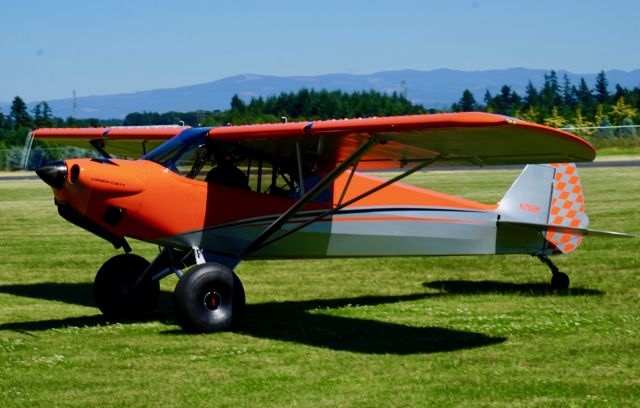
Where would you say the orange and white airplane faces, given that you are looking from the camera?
facing the viewer and to the left of the viewer
